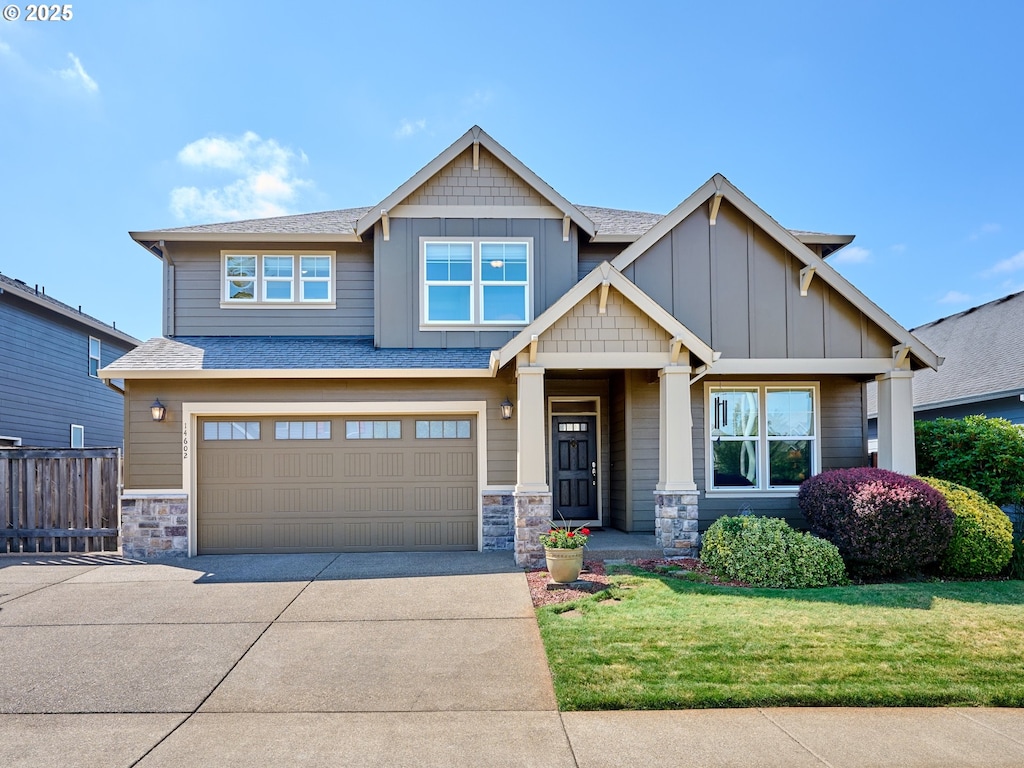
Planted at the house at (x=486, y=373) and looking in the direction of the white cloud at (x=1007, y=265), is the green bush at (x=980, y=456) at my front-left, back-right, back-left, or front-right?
front-right

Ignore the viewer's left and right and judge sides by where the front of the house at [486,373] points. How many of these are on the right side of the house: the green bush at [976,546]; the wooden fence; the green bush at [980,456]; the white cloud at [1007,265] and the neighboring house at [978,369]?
1

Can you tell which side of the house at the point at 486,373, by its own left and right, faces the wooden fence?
right

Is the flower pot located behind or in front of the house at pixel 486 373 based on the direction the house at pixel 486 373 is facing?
in front

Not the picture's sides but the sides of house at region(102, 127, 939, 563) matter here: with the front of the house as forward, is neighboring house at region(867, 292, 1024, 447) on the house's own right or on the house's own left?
on the house's own left

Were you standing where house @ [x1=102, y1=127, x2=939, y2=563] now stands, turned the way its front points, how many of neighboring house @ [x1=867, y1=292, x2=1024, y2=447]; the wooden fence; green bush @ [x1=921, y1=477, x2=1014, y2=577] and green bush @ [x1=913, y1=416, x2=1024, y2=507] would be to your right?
1

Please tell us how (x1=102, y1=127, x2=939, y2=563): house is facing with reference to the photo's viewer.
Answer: facing the viewer

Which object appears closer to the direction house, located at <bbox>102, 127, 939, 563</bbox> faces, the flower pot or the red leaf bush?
the flower pot

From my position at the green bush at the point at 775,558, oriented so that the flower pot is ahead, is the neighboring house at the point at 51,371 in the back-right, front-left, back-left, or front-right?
front-right

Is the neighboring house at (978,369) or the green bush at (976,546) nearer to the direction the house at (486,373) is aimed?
the green bush

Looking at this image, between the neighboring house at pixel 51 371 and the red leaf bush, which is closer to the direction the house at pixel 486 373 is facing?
the red leaf bush

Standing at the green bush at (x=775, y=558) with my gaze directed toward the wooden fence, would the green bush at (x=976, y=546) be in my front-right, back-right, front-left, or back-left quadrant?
back-right
